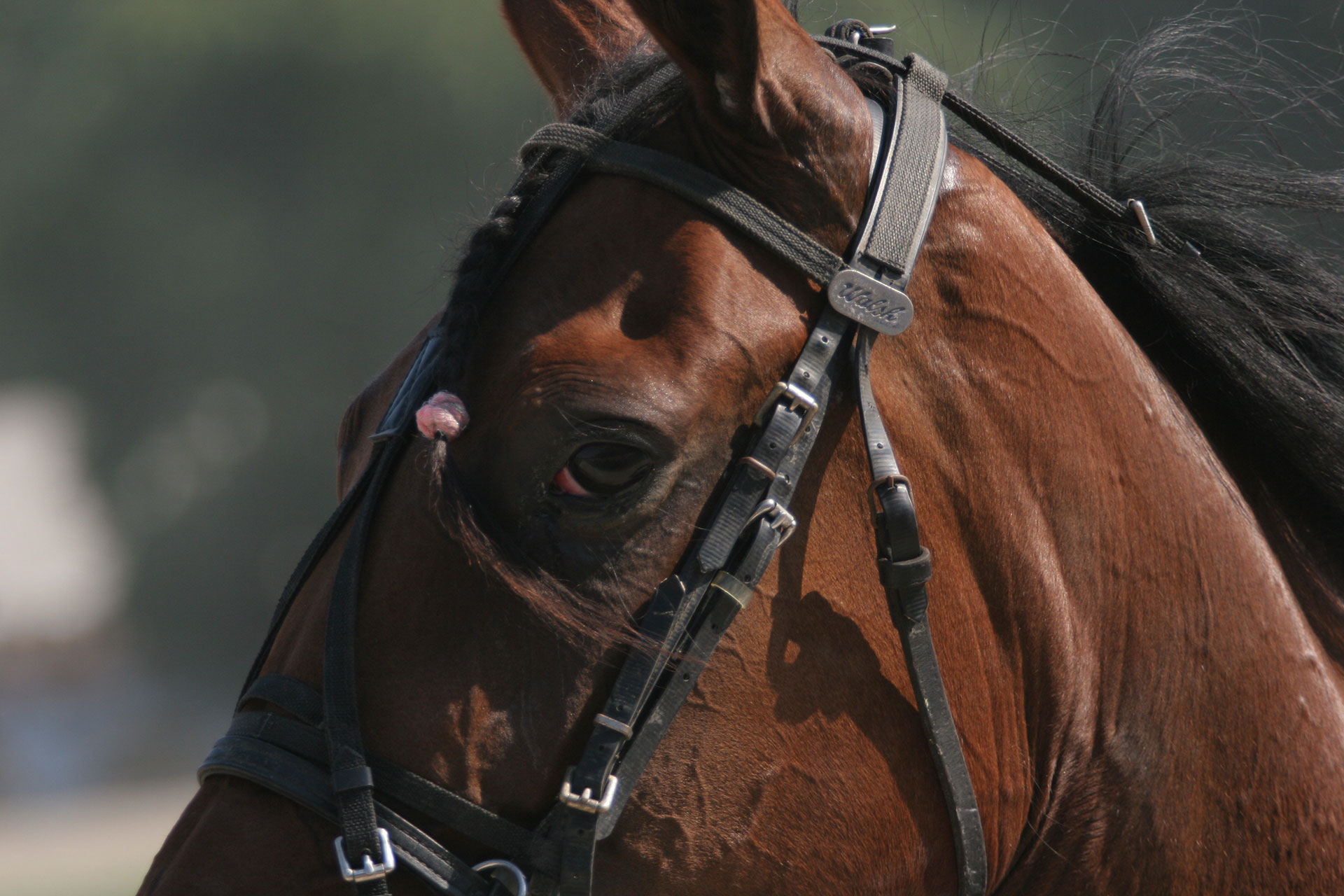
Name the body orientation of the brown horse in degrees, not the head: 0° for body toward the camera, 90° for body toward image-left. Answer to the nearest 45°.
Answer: approximately 90°
